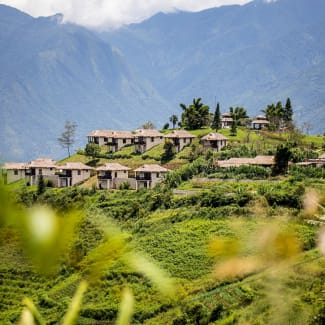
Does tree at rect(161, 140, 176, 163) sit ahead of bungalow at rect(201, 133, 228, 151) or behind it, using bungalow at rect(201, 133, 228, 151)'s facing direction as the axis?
ahead

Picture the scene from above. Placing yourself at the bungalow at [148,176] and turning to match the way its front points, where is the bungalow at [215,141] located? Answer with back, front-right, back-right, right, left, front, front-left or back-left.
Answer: back

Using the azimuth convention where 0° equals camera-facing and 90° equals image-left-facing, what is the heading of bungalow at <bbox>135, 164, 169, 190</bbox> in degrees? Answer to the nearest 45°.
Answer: approximately 45°

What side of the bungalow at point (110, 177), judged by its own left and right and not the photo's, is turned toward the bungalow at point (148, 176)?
left

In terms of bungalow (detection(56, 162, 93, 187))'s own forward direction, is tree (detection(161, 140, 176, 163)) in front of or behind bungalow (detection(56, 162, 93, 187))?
behind

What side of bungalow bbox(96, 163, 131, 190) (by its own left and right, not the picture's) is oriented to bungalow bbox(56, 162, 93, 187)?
right

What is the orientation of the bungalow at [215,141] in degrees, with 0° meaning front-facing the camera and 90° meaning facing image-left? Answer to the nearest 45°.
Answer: approximately 45°

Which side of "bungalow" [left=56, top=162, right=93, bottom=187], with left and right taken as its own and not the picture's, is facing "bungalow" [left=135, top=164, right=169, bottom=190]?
left
